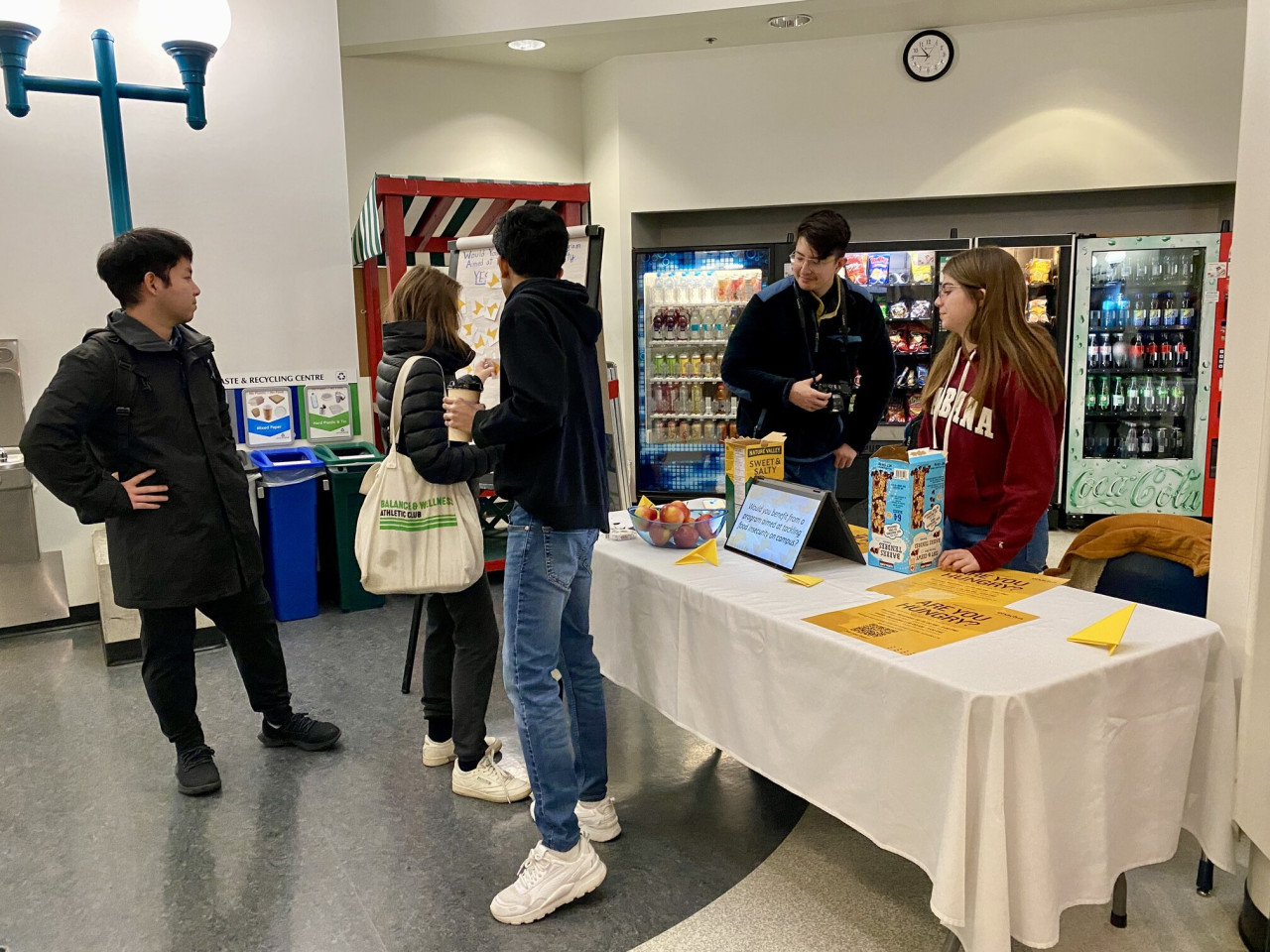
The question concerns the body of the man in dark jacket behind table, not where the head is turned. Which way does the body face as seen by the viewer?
toward the camera

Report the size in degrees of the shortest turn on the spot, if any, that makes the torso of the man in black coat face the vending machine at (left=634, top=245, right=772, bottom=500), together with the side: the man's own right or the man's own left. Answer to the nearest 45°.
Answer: approximately 90° to the man's own left

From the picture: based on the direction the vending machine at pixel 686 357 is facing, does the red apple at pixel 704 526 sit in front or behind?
in front

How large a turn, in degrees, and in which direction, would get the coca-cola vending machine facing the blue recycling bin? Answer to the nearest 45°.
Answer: approximately 45° to its right

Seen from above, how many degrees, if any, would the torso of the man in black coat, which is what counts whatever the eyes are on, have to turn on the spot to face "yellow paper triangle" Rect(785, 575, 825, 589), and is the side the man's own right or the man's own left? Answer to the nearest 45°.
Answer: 0° — they already face it

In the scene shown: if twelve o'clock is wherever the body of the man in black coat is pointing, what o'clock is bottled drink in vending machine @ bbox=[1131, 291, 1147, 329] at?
The bottled drink in vending machine is roughly at 10 o'clock from the man in black coat.

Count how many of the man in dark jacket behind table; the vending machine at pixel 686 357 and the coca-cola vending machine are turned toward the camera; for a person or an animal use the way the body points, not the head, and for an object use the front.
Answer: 3

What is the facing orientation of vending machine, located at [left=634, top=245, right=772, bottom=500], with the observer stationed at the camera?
facing the viewer

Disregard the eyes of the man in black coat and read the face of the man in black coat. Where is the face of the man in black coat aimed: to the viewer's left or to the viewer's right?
to the viewer's right

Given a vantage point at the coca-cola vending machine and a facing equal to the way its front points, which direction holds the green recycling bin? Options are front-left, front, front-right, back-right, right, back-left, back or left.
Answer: front-right

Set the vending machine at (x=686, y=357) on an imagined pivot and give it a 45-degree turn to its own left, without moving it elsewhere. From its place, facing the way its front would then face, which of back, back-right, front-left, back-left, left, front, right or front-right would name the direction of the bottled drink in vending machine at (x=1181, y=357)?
front-left

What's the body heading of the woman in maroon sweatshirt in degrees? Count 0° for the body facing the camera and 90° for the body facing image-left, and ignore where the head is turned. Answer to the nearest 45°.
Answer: approximately 45°

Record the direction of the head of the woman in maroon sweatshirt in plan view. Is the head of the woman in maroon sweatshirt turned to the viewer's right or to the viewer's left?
to the viewer's left

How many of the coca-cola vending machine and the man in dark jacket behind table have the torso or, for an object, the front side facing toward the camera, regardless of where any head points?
2

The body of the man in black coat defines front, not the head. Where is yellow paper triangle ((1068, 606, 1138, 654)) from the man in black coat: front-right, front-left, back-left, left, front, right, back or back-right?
front

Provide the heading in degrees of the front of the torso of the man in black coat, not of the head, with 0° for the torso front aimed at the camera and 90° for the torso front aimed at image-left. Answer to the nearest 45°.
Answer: approximately 315°

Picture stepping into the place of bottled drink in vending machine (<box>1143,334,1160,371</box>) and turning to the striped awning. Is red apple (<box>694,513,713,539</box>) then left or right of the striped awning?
left

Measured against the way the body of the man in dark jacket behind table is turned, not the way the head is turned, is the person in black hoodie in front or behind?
in front

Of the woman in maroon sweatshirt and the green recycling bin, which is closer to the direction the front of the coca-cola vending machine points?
the woman in maroon sweatshirt

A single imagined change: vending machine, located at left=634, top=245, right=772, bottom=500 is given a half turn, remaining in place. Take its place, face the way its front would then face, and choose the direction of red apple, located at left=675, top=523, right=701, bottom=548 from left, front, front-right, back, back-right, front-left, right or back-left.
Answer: back
